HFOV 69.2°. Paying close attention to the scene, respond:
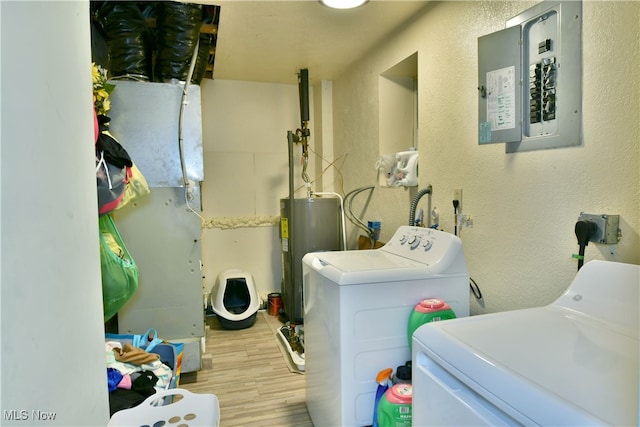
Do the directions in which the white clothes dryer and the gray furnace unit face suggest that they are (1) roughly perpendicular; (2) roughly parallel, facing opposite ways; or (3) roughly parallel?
roughly parallel, facing opposite ways

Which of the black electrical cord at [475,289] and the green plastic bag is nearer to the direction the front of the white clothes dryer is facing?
the green plastic bag

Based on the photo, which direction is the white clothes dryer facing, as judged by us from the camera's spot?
facing the viewer and to the left of the viewer

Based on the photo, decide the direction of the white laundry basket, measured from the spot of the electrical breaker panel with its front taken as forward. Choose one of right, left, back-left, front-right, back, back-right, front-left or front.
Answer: front

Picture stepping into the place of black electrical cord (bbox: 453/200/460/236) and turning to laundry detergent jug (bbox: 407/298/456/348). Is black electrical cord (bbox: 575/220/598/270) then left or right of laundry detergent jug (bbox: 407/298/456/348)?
left

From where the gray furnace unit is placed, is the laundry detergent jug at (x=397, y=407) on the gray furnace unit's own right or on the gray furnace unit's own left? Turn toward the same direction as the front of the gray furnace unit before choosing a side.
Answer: on the gray furnace unit's own right

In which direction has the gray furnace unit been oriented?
to the viewer's right

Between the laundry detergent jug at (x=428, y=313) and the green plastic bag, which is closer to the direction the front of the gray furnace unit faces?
the laundry detergent jug

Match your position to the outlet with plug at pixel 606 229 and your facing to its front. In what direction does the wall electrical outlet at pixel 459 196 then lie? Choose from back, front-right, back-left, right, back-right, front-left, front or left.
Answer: right

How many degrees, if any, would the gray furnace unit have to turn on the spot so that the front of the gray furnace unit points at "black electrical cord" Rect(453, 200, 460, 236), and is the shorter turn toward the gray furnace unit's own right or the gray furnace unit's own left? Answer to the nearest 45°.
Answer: approximately 45° to the gray furnace unit's own right

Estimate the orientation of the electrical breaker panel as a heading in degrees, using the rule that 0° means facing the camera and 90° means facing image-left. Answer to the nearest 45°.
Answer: approximately 45°
